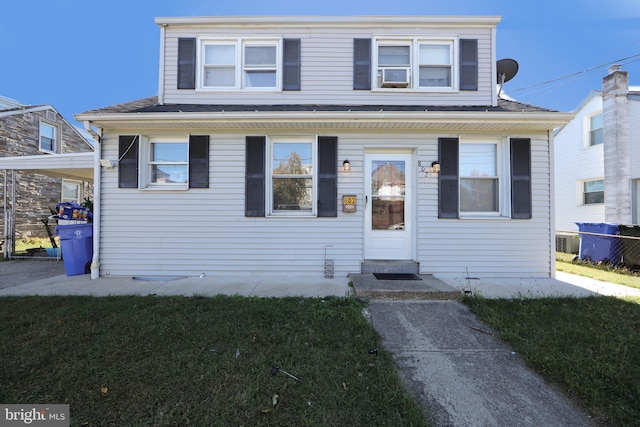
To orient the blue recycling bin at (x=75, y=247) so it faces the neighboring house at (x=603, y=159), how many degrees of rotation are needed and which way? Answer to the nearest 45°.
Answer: approximately 45° to its left

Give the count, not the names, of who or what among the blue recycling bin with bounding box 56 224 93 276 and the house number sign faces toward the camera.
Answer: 2

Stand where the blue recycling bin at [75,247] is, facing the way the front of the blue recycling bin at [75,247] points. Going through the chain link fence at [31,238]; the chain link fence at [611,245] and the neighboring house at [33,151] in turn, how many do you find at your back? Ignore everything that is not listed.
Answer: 2

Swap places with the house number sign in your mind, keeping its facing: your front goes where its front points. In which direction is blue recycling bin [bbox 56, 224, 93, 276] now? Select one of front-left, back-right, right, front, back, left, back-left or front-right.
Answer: right

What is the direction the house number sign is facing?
toward the camera

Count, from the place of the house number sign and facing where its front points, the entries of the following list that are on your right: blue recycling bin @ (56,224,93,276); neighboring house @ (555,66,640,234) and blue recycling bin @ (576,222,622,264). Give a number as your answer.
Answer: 1

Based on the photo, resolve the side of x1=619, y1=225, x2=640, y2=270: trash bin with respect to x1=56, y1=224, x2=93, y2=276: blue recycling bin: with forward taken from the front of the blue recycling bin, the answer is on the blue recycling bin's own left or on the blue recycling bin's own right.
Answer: on the blue recycling bin's own left

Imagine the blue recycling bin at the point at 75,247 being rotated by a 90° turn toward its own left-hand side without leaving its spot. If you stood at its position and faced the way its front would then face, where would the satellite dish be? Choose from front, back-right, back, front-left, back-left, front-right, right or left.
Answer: front-right

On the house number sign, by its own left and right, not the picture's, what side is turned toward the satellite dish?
left

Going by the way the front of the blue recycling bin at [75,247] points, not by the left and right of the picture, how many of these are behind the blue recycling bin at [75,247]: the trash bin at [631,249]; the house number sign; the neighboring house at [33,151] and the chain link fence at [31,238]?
2
